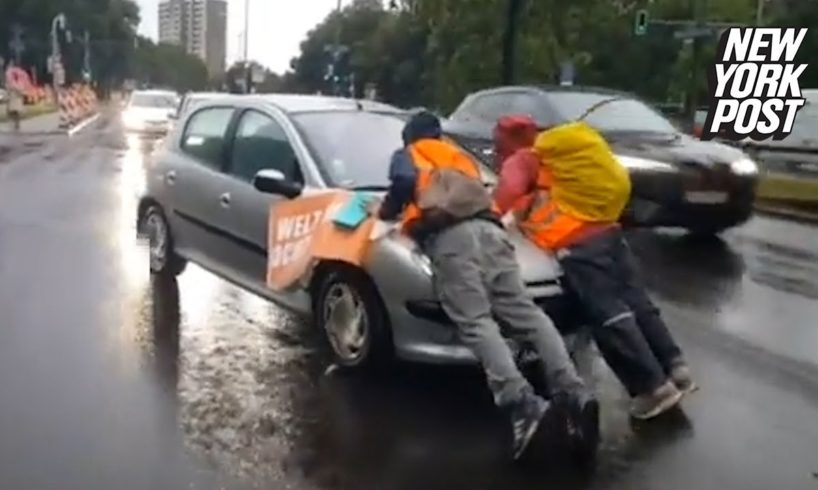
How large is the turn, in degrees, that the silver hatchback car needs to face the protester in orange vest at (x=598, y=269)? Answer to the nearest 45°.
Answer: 0° — it already faces them

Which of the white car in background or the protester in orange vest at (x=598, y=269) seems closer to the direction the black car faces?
the protester in orange vest

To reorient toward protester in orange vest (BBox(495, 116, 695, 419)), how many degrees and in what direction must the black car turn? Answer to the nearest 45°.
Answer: approximately 45° to its right

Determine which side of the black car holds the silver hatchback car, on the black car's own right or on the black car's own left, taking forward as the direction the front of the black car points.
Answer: on the black car's own right

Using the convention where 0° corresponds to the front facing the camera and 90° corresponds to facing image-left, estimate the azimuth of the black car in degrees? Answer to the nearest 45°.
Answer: approximately 315°

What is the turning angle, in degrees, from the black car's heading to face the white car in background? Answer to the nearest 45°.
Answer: approximately 180°

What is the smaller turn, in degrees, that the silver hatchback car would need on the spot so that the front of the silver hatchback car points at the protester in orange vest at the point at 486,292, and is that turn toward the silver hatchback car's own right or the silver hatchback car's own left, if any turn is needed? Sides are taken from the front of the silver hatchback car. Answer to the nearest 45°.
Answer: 0° — it already faces them

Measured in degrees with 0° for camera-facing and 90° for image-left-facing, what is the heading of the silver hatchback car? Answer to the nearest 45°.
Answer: approximately 315°

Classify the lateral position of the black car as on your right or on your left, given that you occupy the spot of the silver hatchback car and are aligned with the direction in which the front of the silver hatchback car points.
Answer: on your left

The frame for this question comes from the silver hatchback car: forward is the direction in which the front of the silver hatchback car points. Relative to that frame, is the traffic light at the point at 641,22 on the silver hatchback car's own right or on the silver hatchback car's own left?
on the silver hatchback car's own left

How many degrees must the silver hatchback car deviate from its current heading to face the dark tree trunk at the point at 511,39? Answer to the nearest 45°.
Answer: approximately 135° to its left

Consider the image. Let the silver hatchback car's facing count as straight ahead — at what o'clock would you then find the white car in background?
The white car in background is roughly at 7 o'clock from the silver hatchback car.
